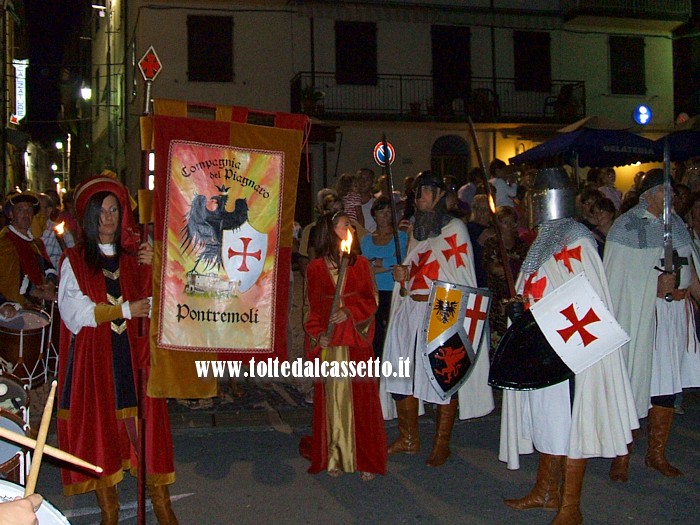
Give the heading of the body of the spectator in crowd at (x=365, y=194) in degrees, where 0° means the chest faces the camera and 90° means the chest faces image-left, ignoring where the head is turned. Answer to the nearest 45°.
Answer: approximately 0°

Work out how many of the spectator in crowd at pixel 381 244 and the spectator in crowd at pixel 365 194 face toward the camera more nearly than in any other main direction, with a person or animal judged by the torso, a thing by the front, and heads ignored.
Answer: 2

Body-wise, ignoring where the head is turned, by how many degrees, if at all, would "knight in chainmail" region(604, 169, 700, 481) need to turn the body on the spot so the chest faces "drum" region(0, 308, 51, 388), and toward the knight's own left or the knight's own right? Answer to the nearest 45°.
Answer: approximately 135° to the knight's own right

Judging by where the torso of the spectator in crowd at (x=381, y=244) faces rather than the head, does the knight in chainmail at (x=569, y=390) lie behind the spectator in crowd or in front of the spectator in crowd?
in front

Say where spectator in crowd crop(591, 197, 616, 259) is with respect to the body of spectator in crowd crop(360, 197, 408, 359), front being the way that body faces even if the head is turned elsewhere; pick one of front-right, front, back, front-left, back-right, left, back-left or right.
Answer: left

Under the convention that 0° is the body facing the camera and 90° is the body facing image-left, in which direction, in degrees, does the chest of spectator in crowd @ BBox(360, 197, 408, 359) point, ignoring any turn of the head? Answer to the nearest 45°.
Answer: approximately 0°

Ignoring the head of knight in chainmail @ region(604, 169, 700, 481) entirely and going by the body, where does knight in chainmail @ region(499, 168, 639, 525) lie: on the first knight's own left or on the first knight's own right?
on the first knight's own right

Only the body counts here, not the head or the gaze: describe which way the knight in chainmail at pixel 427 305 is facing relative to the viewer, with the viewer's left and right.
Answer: facing the viewer and to the left of the viewer

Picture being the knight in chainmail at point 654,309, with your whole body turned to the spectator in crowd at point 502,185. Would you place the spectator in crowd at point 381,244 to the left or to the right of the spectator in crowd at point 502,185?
left

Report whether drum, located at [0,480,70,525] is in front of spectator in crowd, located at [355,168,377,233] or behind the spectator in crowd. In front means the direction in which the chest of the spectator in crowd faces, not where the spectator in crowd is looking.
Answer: in front

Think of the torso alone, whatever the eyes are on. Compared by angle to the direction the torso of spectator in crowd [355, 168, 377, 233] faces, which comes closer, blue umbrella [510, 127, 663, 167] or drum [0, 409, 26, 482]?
the drum

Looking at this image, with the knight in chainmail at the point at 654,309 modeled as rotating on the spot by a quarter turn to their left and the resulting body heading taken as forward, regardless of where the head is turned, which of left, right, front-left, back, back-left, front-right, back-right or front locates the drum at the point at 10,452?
back
